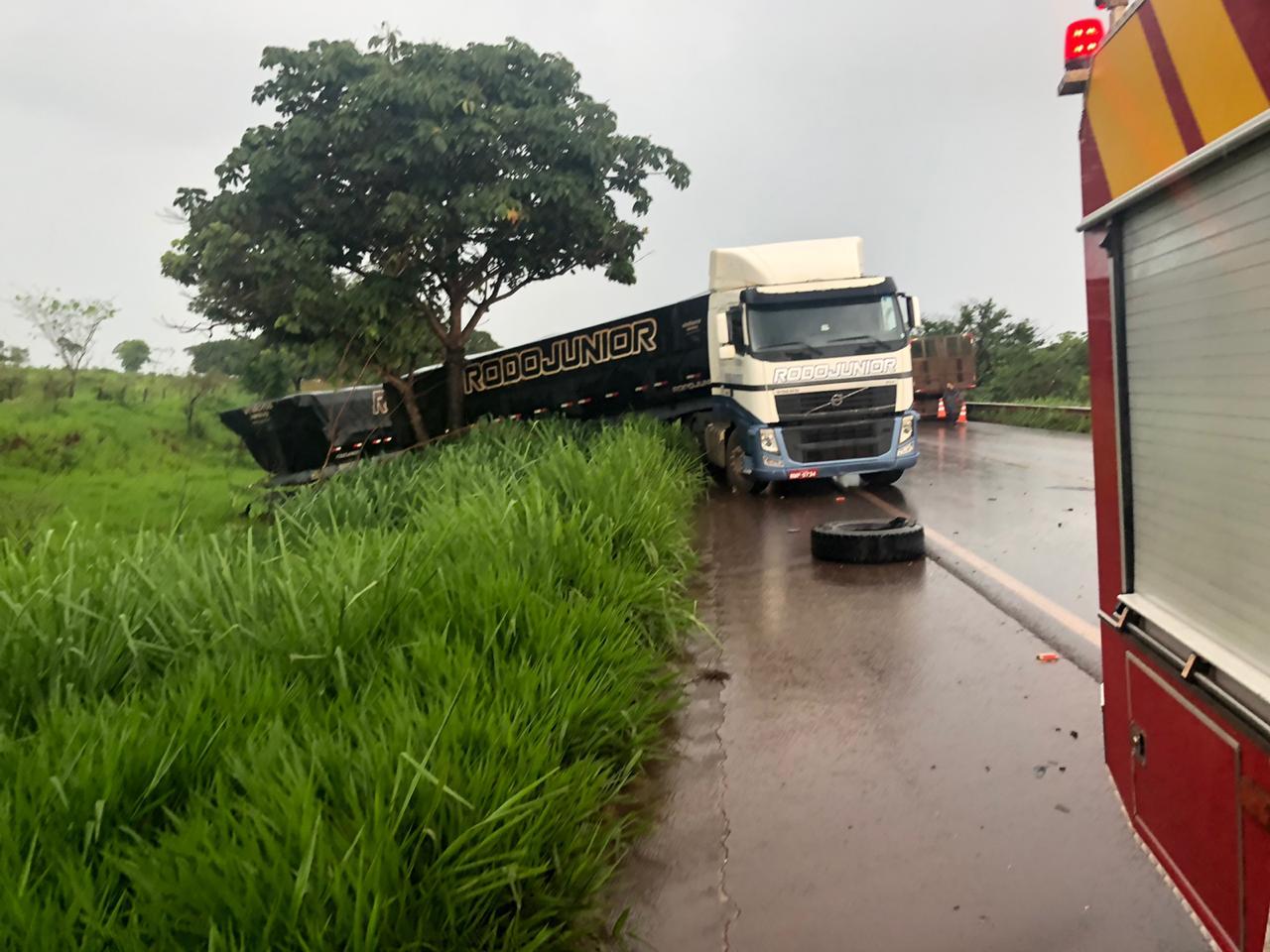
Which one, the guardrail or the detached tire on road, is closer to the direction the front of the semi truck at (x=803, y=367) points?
the detached tire on road

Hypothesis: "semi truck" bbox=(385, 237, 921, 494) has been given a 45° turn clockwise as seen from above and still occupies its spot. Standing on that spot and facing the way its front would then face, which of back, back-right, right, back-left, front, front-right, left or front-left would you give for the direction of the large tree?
front-right

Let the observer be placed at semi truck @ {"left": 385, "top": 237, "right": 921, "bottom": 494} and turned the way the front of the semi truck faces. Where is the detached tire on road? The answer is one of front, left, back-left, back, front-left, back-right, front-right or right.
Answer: front-right
